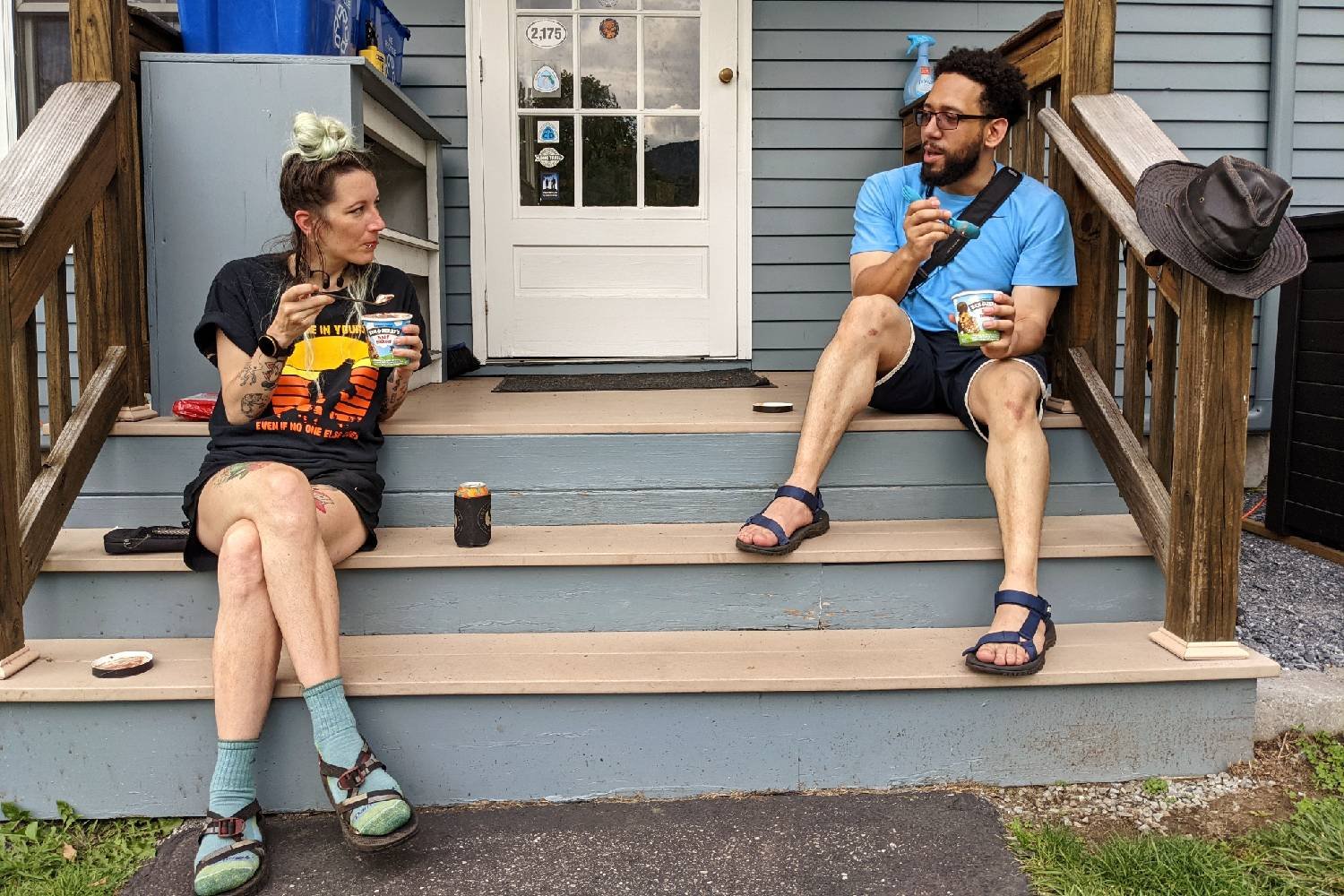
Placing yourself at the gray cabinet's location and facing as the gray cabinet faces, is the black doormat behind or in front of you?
in front

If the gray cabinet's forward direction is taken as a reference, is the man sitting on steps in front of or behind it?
in front

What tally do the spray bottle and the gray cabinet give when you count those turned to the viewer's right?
1

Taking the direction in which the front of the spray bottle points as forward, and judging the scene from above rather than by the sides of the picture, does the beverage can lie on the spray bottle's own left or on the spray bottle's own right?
on the spray bottle's own left

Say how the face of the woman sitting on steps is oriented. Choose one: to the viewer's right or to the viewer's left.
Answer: to the viewer's right

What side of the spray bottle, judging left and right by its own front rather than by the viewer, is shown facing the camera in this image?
left

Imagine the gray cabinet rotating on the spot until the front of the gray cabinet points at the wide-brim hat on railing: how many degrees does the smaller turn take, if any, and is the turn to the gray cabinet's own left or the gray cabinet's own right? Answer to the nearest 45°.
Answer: approximately 45° to the gray cabinet's own right

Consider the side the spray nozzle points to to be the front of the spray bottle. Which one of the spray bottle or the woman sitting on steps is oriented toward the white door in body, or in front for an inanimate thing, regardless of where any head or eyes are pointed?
the spray bottle

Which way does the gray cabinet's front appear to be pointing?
to the viewer's right

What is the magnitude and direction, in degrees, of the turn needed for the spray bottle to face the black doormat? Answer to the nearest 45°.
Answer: approximately 45° to its left
